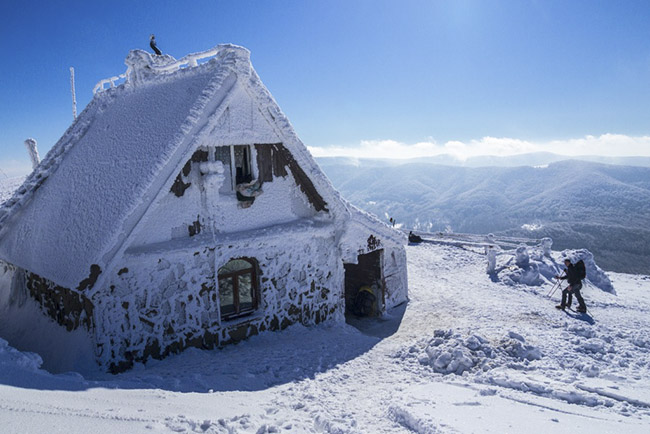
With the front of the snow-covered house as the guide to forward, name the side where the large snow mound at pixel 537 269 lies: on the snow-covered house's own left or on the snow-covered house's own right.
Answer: on the snow-covered house's own left

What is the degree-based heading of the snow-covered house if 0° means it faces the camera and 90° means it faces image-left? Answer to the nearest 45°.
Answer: approximately 315°

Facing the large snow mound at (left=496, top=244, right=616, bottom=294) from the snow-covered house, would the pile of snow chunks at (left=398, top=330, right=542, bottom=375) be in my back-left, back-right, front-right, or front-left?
front-right

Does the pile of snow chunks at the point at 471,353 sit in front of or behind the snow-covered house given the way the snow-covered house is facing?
in front

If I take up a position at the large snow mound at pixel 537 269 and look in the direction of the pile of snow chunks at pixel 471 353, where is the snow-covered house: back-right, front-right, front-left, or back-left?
front-right
